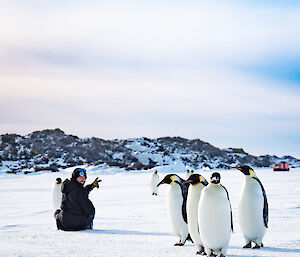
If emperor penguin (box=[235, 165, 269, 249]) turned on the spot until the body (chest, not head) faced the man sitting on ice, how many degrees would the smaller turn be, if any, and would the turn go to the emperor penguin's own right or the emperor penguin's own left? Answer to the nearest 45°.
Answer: approximately 45° to the emperor penguin's own right

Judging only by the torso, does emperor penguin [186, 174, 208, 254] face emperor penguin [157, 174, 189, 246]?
no

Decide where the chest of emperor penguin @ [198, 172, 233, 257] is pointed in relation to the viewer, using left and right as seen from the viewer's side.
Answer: facing the viewer

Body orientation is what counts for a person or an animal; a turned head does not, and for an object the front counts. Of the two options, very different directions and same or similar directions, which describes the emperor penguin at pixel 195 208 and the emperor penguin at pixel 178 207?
same or similar directions

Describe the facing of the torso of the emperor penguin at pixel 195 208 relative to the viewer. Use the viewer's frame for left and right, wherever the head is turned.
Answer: facing the viewer and to the left of the viewer

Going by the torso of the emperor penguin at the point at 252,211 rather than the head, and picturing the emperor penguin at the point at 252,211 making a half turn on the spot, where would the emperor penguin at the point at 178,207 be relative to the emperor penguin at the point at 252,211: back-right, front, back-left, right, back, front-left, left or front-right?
back-left

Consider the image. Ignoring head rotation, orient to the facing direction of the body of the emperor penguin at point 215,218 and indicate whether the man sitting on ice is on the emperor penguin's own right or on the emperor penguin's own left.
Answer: on the emperor penguin's own right

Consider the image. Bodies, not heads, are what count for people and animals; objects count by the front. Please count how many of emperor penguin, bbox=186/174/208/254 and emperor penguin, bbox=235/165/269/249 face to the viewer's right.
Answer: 0
